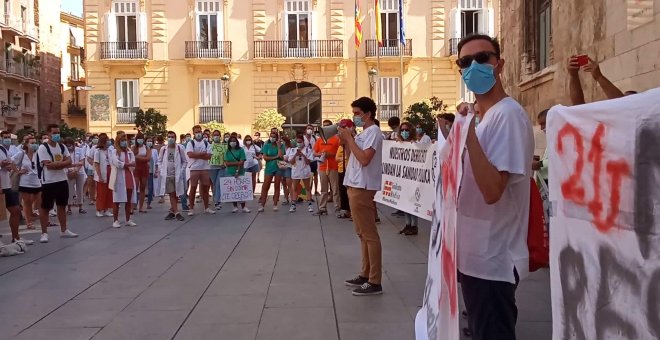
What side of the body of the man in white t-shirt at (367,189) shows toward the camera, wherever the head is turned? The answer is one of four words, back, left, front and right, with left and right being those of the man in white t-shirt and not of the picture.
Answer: left

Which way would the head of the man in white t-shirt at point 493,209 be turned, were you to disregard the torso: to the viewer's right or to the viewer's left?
to the viewer's left

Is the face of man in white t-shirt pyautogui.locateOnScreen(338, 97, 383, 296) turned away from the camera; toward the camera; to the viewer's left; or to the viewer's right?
to the viewer's left

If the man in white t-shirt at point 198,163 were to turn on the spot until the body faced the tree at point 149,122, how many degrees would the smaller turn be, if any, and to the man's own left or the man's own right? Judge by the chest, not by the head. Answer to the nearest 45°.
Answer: approximately 180°

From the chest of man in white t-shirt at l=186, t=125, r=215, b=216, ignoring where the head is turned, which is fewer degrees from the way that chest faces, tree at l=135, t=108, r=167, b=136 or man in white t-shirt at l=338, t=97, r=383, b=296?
the man in white t-shirt

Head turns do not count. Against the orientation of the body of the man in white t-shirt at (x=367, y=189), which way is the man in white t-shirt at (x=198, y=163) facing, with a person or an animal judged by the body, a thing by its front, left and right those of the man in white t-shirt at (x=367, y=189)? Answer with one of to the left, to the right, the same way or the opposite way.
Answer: to the left

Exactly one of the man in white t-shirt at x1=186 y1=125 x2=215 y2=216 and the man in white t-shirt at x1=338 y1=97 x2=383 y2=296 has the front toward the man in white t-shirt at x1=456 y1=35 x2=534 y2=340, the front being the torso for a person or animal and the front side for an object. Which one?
the man in white t-shirt at x1=186 y1=125 x2=215 y2=216

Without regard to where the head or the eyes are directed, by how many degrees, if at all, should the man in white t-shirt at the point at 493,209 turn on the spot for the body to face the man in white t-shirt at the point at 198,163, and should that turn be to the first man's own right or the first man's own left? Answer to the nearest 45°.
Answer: approximately 90° to the first man's own right

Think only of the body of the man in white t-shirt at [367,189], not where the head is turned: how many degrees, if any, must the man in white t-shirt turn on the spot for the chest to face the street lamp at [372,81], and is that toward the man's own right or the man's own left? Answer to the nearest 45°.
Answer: approximately 90° to the man's own right

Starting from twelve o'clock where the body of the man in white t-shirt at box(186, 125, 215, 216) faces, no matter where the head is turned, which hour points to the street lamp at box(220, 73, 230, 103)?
The street lamp is roughly at 6 o'clock from the man in white t-shirt.

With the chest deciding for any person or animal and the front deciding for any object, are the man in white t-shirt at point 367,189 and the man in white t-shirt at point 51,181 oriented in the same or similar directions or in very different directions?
very different directions

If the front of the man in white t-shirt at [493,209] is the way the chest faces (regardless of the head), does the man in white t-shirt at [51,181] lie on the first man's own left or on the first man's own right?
on the first man's own right
